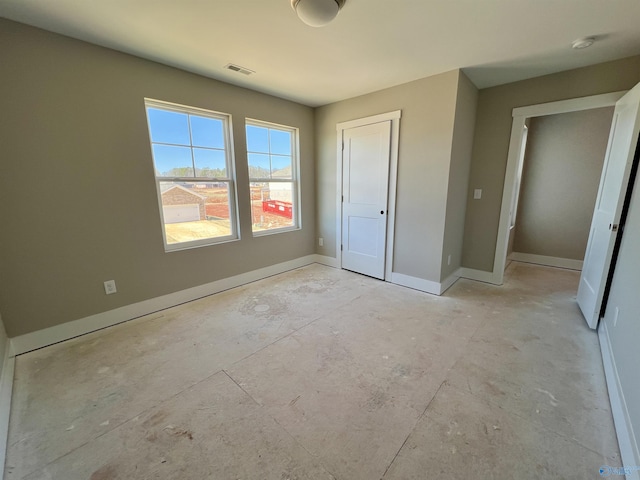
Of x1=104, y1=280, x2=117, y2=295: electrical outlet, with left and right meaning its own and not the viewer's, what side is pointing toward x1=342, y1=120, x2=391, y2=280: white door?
left

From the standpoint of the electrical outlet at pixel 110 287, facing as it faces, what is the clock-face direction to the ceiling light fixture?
The ceiling light fixture is roughly at 11 o'clock from the electrical outlet.

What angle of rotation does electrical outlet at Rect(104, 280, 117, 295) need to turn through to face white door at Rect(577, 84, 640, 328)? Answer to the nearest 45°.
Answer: approximately 45° to its left

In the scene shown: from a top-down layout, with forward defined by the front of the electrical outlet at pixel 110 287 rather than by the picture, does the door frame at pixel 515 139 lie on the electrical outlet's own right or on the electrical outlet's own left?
on the electrical outlet's own left

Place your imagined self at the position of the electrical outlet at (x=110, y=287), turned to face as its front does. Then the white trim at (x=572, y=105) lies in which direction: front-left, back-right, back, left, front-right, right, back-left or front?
front-left

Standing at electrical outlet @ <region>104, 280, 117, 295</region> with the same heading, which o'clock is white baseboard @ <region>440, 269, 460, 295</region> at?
The white baseboard is roughly at 10 o'clock from the electrical outlet.

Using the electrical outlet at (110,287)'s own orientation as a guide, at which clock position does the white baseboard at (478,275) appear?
The white baseboard is roughly at 10 o'clock from the electrical outlet.

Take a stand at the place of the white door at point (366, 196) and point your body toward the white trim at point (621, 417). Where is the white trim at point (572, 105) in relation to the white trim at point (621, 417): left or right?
left
